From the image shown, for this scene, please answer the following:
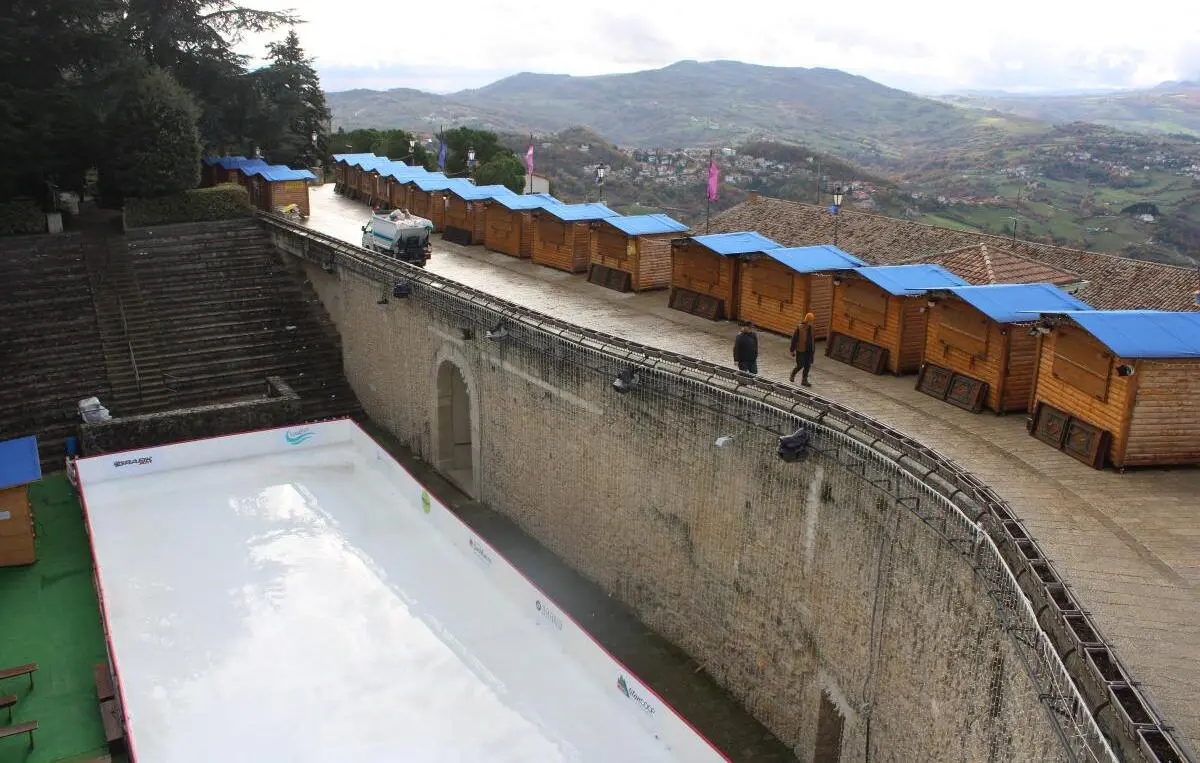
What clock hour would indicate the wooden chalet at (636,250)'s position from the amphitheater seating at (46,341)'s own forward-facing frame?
The wooden chalet is roughly at 10 o'clock from the amphitheater seating.

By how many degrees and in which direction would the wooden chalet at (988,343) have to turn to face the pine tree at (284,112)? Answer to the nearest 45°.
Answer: approximately 90° to its right

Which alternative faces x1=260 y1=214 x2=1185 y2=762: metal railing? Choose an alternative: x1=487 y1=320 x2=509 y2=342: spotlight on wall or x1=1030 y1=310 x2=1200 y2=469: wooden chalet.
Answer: the wooden chalet

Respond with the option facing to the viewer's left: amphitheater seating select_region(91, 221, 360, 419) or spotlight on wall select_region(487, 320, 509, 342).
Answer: the spotlight on wall

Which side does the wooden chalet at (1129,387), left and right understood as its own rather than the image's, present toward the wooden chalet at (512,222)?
right

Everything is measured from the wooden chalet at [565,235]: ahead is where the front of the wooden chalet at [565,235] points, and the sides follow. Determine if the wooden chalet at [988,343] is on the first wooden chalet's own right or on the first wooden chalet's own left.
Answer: on the first wooden chalet's own left

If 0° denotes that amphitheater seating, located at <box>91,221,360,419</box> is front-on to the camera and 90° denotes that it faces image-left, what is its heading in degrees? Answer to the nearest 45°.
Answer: approximately 0°

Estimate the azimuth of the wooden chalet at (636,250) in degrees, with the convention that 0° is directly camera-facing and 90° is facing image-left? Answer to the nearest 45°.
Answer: approximately 45°

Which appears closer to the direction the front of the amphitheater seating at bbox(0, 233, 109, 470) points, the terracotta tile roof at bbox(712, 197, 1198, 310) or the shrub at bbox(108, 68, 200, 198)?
the terracotta tile roof

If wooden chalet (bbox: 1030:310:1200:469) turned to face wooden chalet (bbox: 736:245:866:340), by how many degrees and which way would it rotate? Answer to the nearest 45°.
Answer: approximately 90° to its right

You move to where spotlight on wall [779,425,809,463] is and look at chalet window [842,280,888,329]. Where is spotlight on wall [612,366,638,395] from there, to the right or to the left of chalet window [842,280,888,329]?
left

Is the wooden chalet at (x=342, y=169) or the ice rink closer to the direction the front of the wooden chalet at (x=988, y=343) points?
the ice rink

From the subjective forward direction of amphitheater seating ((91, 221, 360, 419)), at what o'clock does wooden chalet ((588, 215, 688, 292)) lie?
The wooden chalet is roughly at 10 o'clock from the amphitheater seating.

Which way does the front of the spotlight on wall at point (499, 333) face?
to the viewer's left

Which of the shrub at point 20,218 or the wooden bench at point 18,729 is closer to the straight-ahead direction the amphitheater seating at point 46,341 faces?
the wooden bench

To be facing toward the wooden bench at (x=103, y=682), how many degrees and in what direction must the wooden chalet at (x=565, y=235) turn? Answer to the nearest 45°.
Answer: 0° — it already faces it
